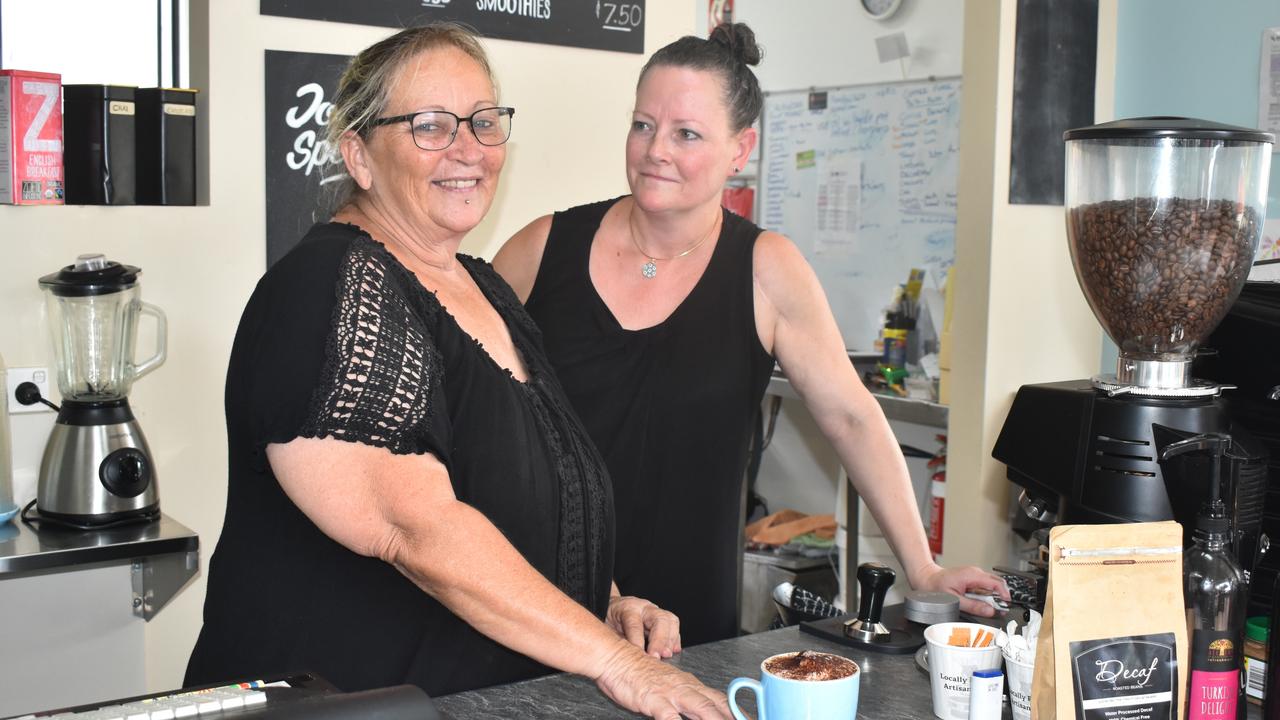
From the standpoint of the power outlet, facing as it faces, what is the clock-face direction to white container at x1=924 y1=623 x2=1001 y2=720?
The white container is roughly at 11 o'clock from the power outlet.

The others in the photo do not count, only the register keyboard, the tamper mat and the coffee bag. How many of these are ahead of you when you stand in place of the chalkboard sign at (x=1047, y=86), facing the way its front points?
3

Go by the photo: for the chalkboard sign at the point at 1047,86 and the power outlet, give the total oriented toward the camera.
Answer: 2

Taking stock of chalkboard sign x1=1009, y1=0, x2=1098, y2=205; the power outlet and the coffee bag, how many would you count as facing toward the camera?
3

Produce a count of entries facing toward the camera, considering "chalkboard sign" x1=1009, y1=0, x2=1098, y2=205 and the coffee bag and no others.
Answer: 2

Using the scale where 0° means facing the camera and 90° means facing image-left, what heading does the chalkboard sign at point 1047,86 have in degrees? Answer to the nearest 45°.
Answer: approximately 0°

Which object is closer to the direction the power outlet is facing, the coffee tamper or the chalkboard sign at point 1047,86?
the coffee tamper

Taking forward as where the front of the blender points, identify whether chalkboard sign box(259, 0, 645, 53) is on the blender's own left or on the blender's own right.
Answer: on the blender's own left

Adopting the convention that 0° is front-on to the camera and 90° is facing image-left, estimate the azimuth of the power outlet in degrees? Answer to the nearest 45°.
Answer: approximately 0°

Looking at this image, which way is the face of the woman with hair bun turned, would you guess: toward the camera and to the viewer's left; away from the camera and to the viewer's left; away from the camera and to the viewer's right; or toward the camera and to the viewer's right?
toward the camera and to the viewer's left

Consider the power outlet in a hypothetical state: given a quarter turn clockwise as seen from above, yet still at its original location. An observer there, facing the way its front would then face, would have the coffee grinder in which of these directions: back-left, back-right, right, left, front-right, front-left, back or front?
back-left
